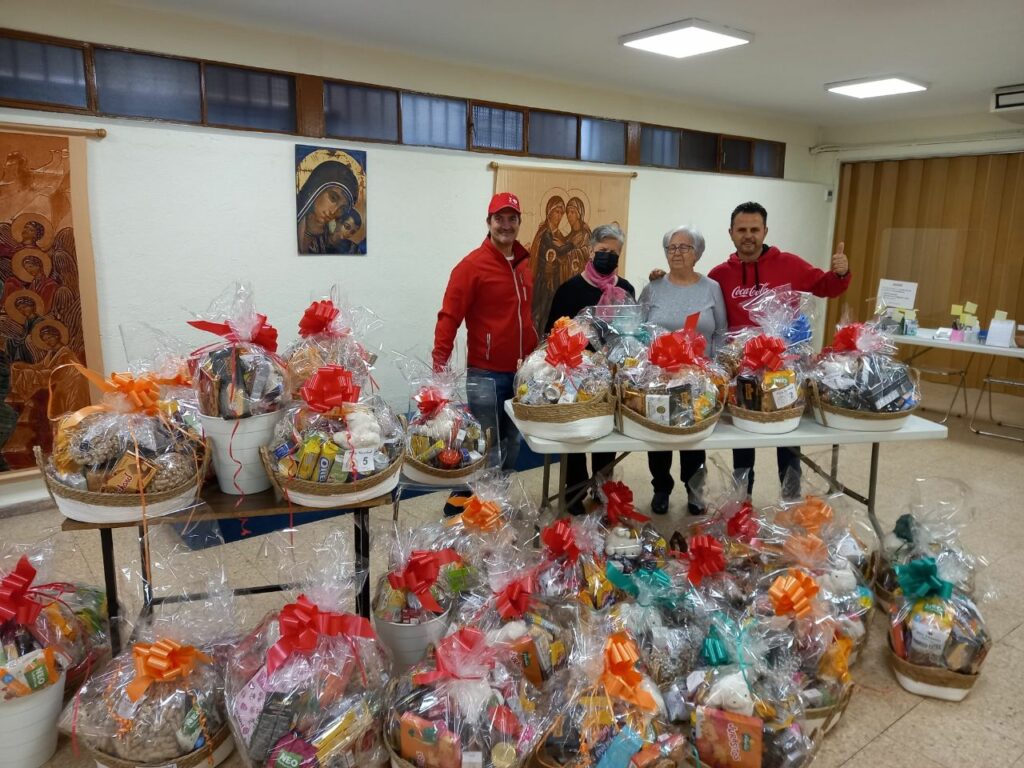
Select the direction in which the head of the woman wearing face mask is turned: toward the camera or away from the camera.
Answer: toward the camera

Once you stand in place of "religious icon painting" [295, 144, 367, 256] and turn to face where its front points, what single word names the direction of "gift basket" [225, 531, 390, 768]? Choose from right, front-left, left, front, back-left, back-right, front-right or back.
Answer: front

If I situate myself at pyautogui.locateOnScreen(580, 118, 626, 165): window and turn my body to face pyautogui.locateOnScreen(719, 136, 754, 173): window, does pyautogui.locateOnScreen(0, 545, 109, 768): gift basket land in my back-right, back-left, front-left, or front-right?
back-right

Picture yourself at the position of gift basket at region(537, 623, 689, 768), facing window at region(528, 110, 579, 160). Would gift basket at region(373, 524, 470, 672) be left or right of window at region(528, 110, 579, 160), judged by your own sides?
left

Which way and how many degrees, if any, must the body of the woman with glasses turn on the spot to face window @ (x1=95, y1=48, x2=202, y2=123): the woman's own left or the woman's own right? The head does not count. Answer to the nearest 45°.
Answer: approximately 90° to the woman's own right

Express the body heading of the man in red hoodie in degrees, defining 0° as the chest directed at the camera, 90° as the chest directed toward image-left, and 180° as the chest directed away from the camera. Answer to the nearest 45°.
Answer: approximately 0°

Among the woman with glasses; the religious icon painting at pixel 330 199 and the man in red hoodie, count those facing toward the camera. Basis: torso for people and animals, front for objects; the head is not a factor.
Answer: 3

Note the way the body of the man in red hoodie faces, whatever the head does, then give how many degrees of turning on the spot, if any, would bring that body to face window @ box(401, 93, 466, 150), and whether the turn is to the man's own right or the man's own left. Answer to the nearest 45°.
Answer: approximately 135° to the man's own right

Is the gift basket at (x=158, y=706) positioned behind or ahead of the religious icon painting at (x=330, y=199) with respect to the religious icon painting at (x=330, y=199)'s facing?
ahead

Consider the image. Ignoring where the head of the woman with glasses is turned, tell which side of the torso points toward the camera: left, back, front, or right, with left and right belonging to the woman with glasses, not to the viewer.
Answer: front

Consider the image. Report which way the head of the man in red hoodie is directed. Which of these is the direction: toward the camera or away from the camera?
toward the camera

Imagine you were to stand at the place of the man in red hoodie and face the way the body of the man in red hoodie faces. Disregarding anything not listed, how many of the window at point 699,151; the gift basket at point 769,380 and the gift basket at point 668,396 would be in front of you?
2

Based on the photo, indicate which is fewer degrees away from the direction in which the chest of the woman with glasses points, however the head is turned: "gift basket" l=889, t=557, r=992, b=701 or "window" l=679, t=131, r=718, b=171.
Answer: the gift basket

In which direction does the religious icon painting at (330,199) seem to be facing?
toward the camera

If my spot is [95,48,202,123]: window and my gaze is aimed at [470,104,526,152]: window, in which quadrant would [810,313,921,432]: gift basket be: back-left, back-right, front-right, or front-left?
front-right

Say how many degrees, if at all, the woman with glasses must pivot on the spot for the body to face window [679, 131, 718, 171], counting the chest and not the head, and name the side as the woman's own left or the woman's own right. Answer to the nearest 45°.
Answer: approximately 180°
